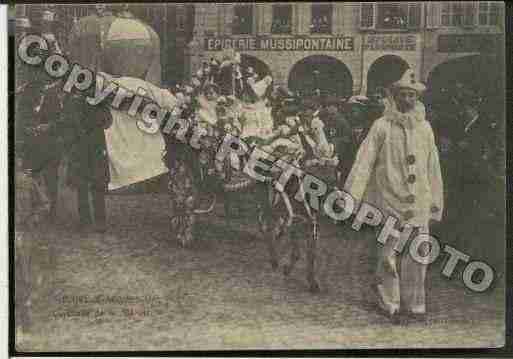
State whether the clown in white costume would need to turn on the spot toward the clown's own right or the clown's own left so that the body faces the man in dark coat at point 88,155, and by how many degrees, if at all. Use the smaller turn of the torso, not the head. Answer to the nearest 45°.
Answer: approximately 90° to the clown's own right

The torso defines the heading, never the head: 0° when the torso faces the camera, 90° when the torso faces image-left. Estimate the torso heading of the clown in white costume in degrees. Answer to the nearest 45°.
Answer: approximately 0°
